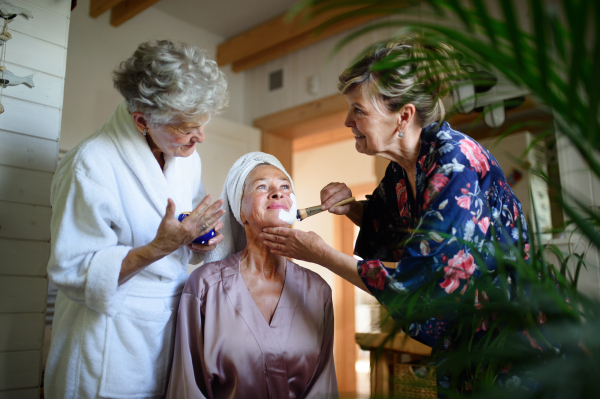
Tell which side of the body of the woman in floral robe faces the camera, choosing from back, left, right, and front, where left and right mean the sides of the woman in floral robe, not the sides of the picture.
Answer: left

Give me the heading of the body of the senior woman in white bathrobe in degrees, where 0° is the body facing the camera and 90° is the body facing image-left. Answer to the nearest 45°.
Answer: approximately 315°

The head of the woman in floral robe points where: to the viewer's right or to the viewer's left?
to the viewer's left

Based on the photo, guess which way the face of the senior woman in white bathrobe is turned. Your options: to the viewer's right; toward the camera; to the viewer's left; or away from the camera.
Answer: to the viewer's right

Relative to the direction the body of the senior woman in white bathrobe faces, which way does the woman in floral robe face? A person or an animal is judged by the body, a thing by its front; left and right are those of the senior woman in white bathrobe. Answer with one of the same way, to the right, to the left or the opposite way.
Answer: the opposite way

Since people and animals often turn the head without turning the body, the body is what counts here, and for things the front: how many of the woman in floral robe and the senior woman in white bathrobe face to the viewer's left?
1

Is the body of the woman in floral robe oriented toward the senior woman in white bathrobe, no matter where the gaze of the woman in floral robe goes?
yes

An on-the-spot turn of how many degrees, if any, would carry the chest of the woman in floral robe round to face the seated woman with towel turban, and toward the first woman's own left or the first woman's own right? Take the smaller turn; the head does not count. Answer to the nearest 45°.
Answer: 0° — they already face them

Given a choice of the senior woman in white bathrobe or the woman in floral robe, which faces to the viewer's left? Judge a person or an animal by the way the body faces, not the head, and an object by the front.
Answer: the woman in floral robe
